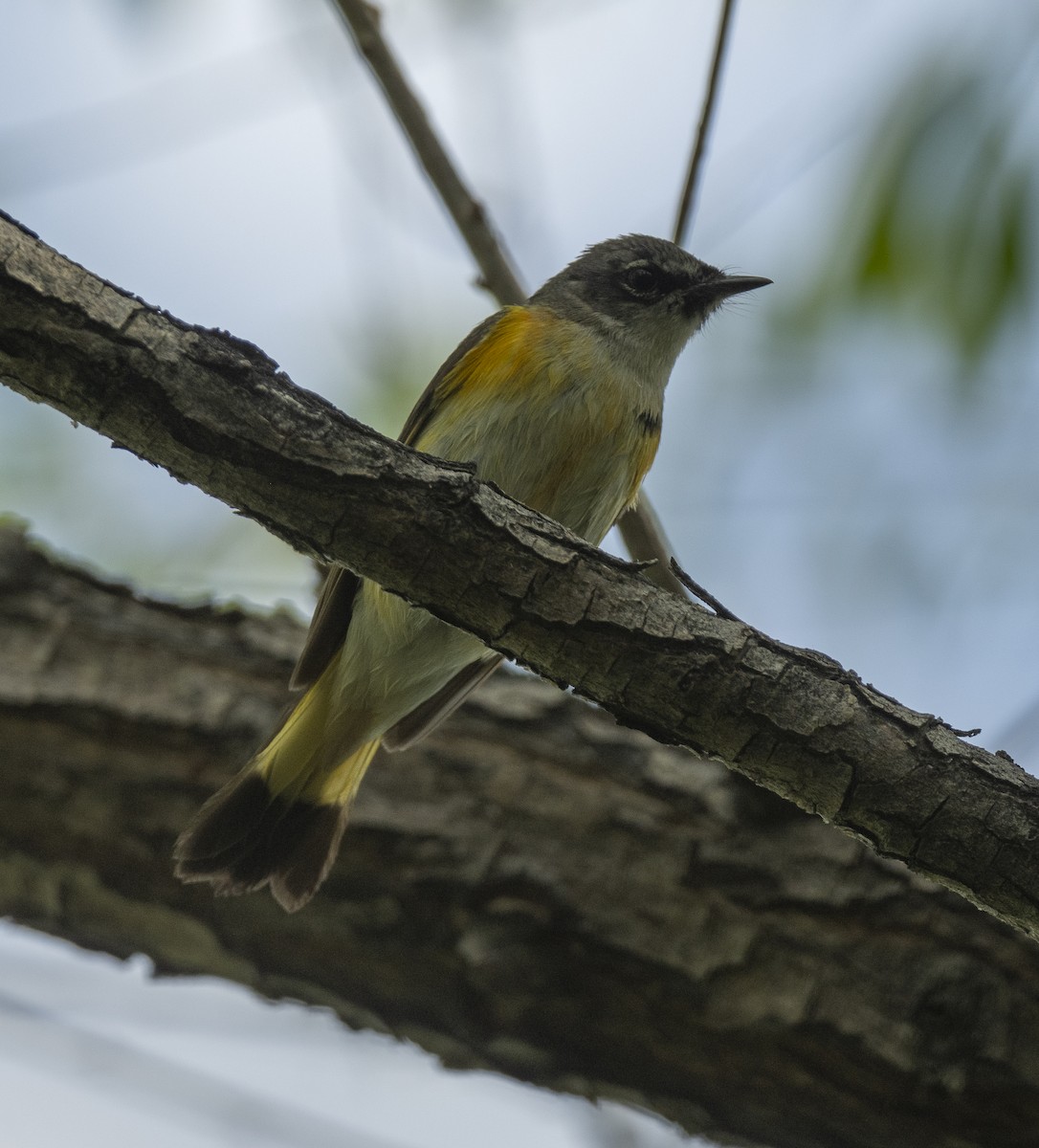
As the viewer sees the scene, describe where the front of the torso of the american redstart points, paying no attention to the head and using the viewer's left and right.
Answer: facing the viewer and to the right of the viewer
